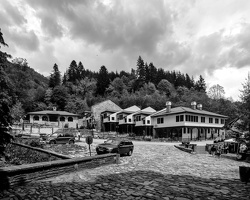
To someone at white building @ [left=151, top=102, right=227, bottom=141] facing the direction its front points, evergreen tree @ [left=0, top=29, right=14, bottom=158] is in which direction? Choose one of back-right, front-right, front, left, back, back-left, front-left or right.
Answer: front-right

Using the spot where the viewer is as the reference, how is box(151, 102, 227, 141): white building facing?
facing the viewer and to the right of the viewer

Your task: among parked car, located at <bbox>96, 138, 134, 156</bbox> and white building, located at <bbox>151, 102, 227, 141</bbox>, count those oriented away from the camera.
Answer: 0

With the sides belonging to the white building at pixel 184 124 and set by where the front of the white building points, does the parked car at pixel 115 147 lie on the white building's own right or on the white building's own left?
on the white building's own right

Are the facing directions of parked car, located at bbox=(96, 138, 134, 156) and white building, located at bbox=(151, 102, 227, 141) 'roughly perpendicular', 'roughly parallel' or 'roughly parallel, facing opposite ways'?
roughly perpendicular
